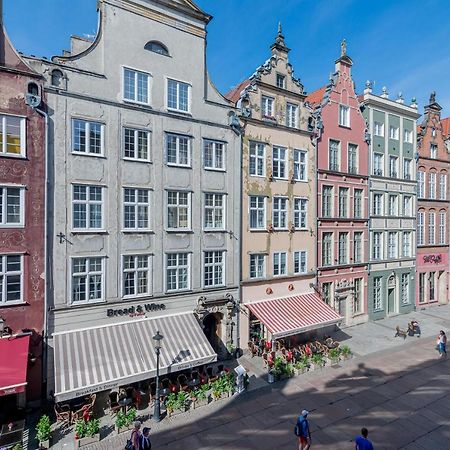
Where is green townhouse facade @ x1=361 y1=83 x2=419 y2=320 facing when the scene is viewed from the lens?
facing the viewer and to the right of the viewer

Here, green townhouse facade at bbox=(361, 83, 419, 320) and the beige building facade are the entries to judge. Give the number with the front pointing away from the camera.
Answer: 0

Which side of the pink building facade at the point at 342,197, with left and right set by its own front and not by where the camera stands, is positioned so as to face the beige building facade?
right

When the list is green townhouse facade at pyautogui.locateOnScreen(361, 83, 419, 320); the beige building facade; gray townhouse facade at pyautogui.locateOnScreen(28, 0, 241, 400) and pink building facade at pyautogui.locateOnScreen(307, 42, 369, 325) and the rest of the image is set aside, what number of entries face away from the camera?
0

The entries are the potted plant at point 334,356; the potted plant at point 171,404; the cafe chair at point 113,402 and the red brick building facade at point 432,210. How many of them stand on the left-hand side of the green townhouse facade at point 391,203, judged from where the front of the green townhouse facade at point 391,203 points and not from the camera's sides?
1

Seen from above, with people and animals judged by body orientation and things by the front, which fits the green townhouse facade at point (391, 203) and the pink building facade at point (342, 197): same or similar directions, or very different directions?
same or similar directions

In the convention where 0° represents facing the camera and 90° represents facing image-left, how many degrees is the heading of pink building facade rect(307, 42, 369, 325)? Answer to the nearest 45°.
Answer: approximately 315°

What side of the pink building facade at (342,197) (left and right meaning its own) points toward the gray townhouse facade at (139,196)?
right

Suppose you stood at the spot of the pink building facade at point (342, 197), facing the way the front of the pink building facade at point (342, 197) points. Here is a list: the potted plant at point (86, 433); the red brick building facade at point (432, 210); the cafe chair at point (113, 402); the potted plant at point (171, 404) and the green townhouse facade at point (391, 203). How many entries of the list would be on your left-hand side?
2
